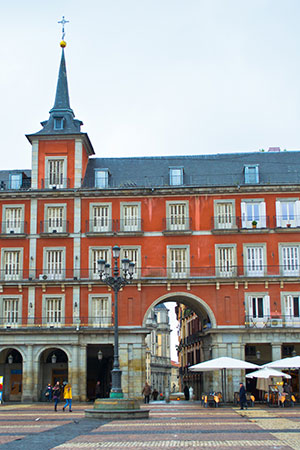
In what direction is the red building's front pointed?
toward the camera

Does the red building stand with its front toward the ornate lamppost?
yes
